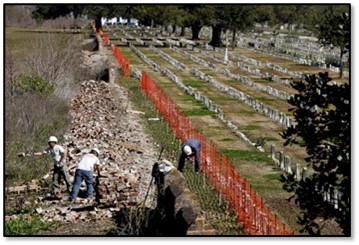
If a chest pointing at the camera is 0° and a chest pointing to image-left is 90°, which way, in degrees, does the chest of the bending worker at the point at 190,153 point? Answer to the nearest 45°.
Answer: approximately 45°

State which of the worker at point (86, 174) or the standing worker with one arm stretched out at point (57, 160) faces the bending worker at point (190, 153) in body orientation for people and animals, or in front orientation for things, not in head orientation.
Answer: the worker

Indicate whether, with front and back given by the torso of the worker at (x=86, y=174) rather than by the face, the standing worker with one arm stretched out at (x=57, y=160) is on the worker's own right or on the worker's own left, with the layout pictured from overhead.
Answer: on the worker's own left

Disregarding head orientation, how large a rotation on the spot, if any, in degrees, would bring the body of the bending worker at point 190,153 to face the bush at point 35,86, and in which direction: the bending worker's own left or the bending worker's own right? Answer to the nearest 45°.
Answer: approximately 90° to the bending worker's own right

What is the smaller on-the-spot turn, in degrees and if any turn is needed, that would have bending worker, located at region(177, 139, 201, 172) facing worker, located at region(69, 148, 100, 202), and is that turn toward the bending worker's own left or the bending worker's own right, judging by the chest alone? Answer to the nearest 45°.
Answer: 0° — they already face them

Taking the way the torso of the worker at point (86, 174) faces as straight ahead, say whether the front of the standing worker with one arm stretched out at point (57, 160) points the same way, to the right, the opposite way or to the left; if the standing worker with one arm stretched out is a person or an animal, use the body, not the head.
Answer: the opposite way

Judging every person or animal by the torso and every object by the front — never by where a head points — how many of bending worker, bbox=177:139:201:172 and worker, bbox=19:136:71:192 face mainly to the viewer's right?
0

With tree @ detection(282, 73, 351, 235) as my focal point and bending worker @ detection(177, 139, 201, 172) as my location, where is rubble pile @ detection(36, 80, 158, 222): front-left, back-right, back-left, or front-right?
back-right

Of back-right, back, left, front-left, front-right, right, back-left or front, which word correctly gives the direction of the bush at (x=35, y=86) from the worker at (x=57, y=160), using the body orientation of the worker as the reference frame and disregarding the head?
back-right

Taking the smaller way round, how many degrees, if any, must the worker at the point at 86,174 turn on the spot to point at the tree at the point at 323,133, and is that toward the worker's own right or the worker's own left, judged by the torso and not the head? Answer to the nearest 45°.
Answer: approximately 90° to the worker's own right

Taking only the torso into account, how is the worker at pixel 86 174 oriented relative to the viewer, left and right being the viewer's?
facing away from the viewer and to the right of the viewer
